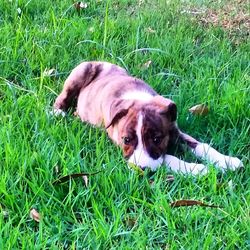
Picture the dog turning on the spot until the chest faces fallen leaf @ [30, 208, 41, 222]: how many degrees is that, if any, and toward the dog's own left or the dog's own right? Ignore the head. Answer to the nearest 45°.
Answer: approximately 90° to the dog's own right

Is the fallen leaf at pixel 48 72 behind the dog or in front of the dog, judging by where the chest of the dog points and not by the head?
behind

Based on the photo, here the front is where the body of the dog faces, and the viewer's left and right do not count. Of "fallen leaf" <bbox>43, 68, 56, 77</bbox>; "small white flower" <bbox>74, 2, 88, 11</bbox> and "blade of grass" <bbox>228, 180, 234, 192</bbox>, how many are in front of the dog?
1

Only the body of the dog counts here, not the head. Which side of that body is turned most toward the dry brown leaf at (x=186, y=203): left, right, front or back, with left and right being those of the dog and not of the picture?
front

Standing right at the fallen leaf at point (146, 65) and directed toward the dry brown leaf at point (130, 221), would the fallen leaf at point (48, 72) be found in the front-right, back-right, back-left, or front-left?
front-right

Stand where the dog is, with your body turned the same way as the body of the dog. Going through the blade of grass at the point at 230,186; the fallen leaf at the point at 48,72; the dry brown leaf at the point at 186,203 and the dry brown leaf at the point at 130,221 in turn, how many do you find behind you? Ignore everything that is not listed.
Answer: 1

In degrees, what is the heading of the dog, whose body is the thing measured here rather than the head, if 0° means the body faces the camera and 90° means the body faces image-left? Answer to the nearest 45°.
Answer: approximately 315°

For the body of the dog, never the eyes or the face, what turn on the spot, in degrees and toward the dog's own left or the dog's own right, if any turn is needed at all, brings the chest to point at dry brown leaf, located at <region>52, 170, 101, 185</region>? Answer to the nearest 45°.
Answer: approximately 90° to the dog's own right

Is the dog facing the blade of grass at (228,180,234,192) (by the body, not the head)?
yes

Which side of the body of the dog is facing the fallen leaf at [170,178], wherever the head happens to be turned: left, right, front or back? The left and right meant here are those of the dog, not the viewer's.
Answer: front

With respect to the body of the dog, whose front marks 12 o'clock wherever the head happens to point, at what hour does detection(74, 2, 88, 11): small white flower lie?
The small white flower is roughly at 7 o'clock from the dog.

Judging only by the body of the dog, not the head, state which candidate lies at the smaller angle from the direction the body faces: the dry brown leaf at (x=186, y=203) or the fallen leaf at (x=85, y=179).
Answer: the dry brown leaf
